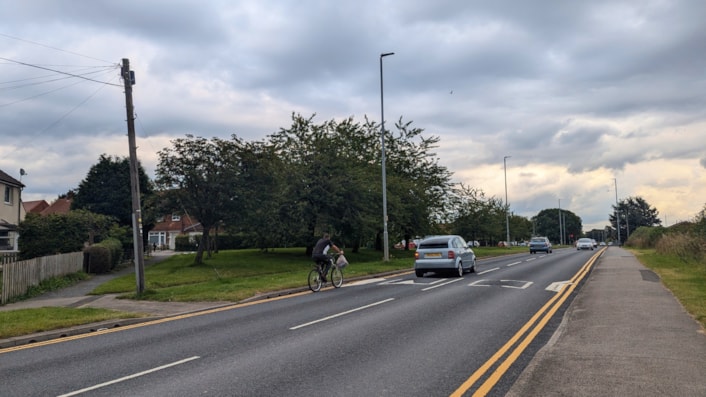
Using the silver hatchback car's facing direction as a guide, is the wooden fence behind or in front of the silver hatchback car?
behind

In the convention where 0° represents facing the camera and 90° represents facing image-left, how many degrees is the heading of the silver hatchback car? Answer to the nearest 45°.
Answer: approximately 225°

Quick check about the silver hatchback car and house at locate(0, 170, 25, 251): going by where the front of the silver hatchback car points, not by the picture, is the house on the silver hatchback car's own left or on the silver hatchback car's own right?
on the silver hatchback car's own left

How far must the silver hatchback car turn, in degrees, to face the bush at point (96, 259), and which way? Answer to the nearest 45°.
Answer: approximately 135° to its left

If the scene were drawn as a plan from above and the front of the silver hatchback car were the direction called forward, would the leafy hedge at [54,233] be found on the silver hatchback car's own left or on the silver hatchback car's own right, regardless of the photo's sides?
on the silver hatchback car's own left

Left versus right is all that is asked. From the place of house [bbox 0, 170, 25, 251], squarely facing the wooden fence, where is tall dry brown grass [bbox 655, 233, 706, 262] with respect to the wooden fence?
left

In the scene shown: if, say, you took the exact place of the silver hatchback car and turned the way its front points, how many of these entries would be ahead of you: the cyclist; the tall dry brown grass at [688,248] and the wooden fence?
1

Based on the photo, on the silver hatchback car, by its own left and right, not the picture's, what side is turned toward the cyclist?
back
